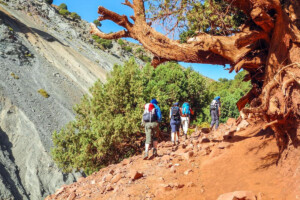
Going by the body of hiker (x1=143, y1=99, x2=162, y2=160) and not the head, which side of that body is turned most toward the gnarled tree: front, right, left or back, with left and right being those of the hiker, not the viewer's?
right

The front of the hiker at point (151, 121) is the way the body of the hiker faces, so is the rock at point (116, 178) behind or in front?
behind

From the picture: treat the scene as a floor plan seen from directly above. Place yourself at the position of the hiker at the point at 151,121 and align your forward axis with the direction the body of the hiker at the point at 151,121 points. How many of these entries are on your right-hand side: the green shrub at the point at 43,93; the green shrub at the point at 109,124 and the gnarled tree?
1

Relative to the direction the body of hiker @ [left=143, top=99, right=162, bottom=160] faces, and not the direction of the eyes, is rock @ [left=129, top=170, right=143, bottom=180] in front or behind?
behind

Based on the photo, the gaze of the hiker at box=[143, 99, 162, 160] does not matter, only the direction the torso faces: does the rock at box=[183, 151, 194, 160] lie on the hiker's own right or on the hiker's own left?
on the hiker's own right

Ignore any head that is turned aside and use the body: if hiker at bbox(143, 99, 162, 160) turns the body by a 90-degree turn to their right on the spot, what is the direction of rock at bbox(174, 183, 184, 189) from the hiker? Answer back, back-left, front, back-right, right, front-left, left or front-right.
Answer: front-right

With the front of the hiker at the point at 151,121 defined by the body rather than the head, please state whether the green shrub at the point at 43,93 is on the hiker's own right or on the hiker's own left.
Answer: on the hiker's own left

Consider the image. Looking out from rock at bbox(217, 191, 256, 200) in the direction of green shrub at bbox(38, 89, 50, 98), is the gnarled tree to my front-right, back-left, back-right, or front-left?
front-right

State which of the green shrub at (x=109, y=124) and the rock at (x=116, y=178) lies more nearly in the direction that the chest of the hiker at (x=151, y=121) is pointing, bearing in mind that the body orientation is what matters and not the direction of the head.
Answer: the green shrub

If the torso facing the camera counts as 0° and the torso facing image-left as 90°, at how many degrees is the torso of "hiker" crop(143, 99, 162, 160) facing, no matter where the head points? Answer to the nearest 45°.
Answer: approximately 225°
